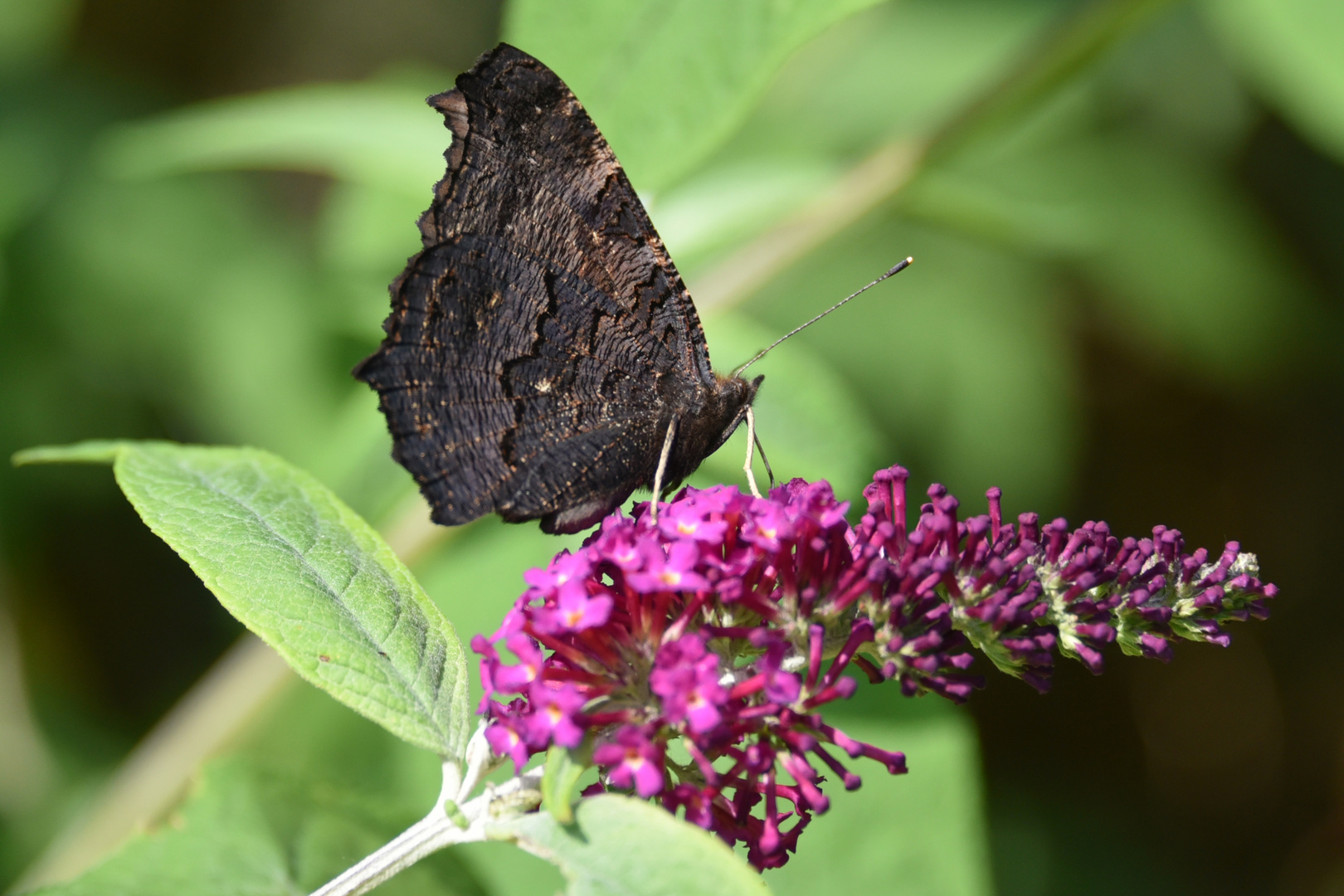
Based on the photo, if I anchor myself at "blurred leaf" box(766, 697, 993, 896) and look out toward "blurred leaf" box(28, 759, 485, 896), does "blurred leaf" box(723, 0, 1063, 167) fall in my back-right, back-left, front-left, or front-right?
back-right

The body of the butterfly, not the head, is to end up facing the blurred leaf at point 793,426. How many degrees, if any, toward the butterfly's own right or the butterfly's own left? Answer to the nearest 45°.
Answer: approximately 45° to the butterfly's own left

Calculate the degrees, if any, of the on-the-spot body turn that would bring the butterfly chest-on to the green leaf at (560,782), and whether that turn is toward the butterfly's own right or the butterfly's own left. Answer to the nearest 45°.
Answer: approximately 90° to the butterfly's own right

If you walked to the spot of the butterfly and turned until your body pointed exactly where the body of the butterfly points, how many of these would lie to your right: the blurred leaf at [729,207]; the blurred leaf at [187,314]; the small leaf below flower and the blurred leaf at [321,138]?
1

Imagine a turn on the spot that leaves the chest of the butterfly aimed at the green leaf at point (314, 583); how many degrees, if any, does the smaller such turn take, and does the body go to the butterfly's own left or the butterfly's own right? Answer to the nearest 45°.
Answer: approximately 135° to the butterfly's own right

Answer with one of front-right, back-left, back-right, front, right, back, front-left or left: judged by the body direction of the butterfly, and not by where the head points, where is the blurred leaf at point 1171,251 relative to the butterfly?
front-left

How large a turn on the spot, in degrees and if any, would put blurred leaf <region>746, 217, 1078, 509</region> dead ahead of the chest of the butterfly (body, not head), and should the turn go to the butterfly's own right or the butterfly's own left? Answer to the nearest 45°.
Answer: approximately 45° to the butterfly's own left

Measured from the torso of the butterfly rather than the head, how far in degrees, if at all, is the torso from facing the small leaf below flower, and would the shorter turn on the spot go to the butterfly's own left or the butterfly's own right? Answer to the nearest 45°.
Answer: approximately 90° to the butterfly's own right

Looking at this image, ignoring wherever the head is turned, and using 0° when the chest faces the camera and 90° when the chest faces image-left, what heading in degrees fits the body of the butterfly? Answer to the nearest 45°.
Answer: approximately 270°
